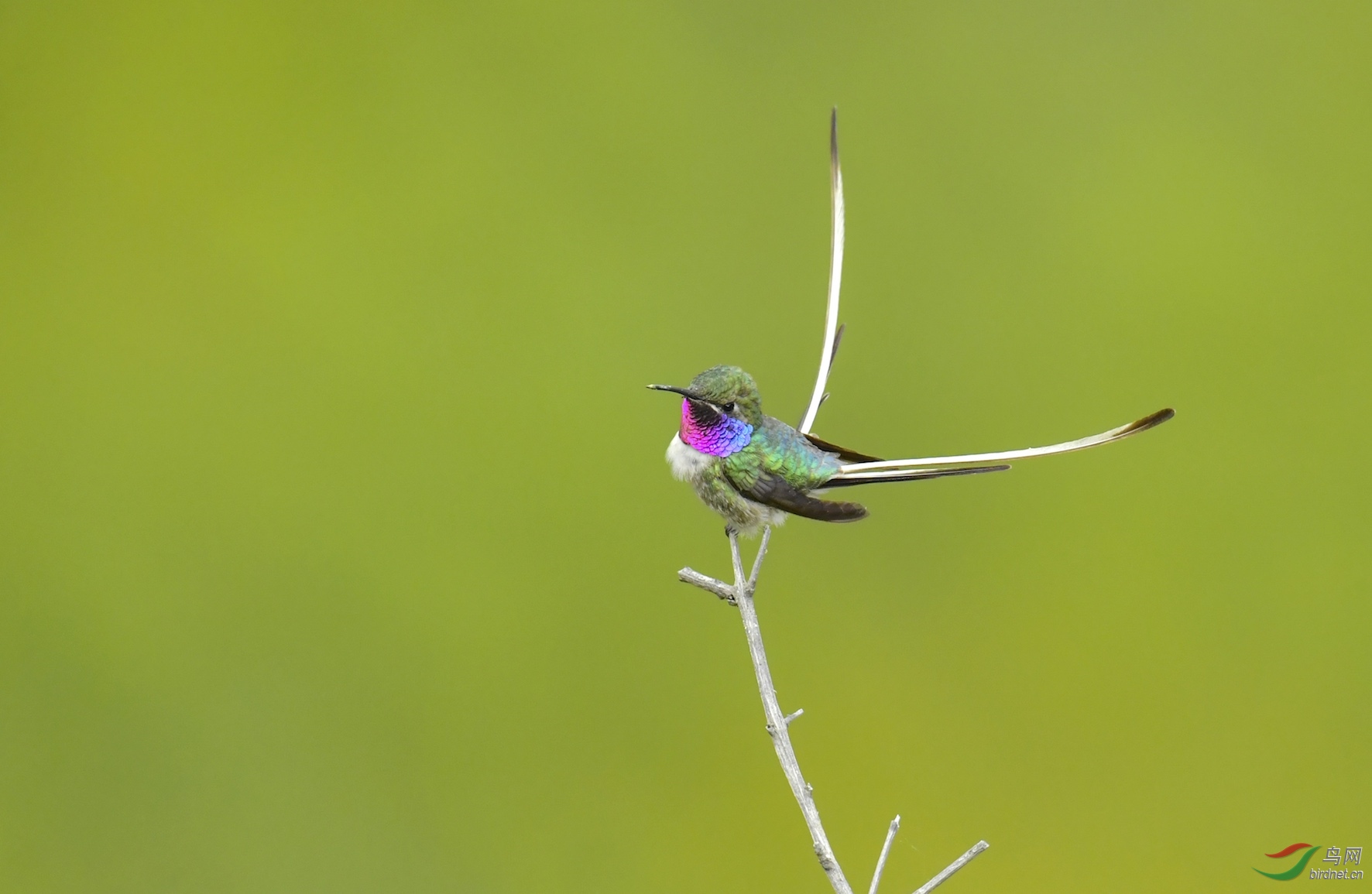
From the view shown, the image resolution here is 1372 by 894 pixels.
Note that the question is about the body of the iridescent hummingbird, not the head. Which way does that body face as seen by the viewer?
to the viewer's left
